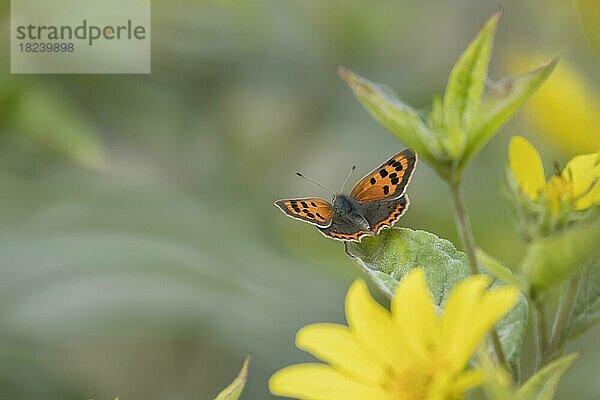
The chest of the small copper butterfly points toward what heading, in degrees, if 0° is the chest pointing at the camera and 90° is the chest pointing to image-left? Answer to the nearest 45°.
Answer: approximately 135°
